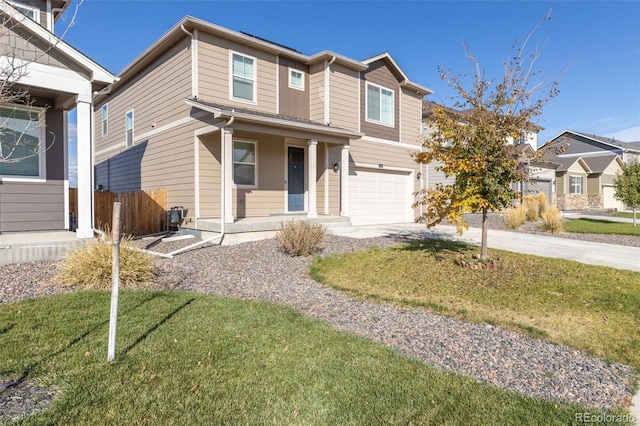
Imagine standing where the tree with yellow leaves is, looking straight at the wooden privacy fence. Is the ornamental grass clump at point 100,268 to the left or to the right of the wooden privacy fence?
left

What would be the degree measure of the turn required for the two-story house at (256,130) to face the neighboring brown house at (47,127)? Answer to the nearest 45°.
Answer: approximately 90° to its right

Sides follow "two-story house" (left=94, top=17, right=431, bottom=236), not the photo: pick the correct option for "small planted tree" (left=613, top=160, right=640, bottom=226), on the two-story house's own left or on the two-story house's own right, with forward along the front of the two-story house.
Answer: on the two-story house's own left

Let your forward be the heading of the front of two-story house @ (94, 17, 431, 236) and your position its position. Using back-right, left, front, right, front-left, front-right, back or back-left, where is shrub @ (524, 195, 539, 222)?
front-left

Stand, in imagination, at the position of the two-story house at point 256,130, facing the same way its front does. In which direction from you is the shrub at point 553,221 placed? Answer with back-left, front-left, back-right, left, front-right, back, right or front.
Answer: front-left

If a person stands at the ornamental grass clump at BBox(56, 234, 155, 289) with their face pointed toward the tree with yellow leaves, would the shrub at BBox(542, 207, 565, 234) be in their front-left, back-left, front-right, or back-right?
front-left

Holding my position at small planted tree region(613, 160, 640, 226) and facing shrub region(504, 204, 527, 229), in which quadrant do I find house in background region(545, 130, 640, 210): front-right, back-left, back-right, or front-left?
back-right

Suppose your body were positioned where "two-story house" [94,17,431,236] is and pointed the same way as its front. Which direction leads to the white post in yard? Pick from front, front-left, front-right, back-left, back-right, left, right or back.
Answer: front-right

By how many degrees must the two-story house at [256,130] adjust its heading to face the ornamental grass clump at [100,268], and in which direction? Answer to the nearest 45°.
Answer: approximately 45° to its right
